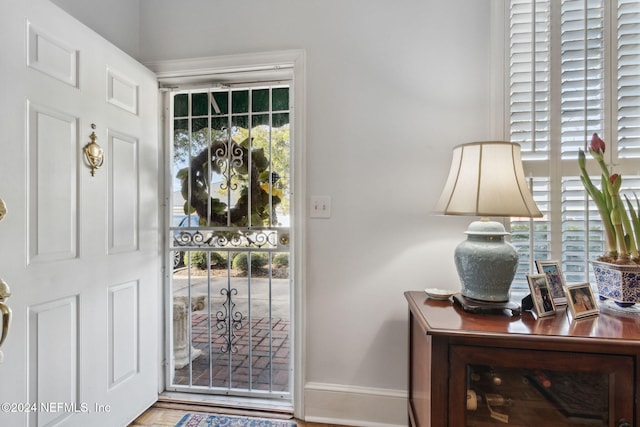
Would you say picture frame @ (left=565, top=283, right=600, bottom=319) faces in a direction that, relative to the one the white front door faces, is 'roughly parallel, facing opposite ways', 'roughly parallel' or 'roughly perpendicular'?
roughly perpendicular

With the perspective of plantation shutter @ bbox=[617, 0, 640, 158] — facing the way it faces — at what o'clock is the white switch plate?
The white switch plate is roughly at 2 o'clock from the plantation shutter.

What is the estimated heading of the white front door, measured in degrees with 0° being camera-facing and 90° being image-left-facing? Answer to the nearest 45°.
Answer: approximately 315°

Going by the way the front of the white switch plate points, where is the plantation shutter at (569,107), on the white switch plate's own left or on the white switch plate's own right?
on the white switch plate's own left

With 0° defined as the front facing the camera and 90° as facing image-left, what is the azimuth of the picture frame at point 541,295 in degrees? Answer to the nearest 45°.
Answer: approximately 315°

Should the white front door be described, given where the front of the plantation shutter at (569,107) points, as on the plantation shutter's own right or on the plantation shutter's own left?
on the plantation shutter's own right
